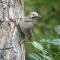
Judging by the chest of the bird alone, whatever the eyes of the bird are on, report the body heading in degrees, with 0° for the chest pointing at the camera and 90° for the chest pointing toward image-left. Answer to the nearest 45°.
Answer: approximately 270°
